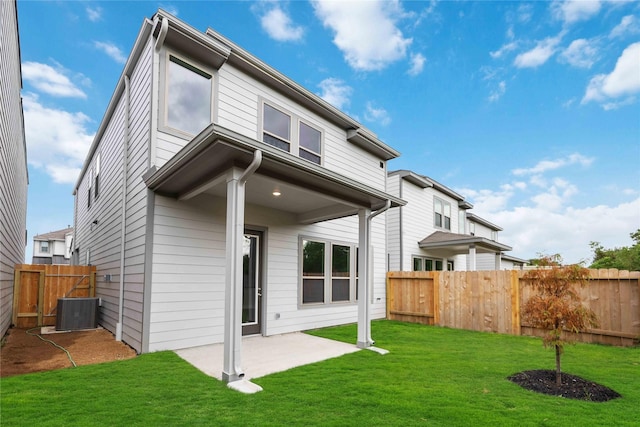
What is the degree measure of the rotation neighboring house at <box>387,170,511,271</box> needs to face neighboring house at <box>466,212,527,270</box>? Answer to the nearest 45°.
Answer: approximately 45° to its right

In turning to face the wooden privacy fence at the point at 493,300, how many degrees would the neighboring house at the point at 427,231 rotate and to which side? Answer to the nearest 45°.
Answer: approximately 135° to its left

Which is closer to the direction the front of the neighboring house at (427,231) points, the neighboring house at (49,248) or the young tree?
the neighboring house

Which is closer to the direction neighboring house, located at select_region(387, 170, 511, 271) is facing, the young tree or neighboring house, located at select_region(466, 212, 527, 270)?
the neighboring house

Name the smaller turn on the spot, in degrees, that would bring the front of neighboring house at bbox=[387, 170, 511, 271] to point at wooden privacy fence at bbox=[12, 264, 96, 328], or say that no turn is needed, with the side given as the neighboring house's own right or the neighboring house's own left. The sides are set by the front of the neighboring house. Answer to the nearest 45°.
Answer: approximately 90° to the neighboring house's own left

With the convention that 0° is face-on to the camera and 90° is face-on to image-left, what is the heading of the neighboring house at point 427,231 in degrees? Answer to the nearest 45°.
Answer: approximately 135°

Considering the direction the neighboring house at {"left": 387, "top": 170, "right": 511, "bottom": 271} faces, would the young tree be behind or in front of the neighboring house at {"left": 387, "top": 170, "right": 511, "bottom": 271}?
behind
